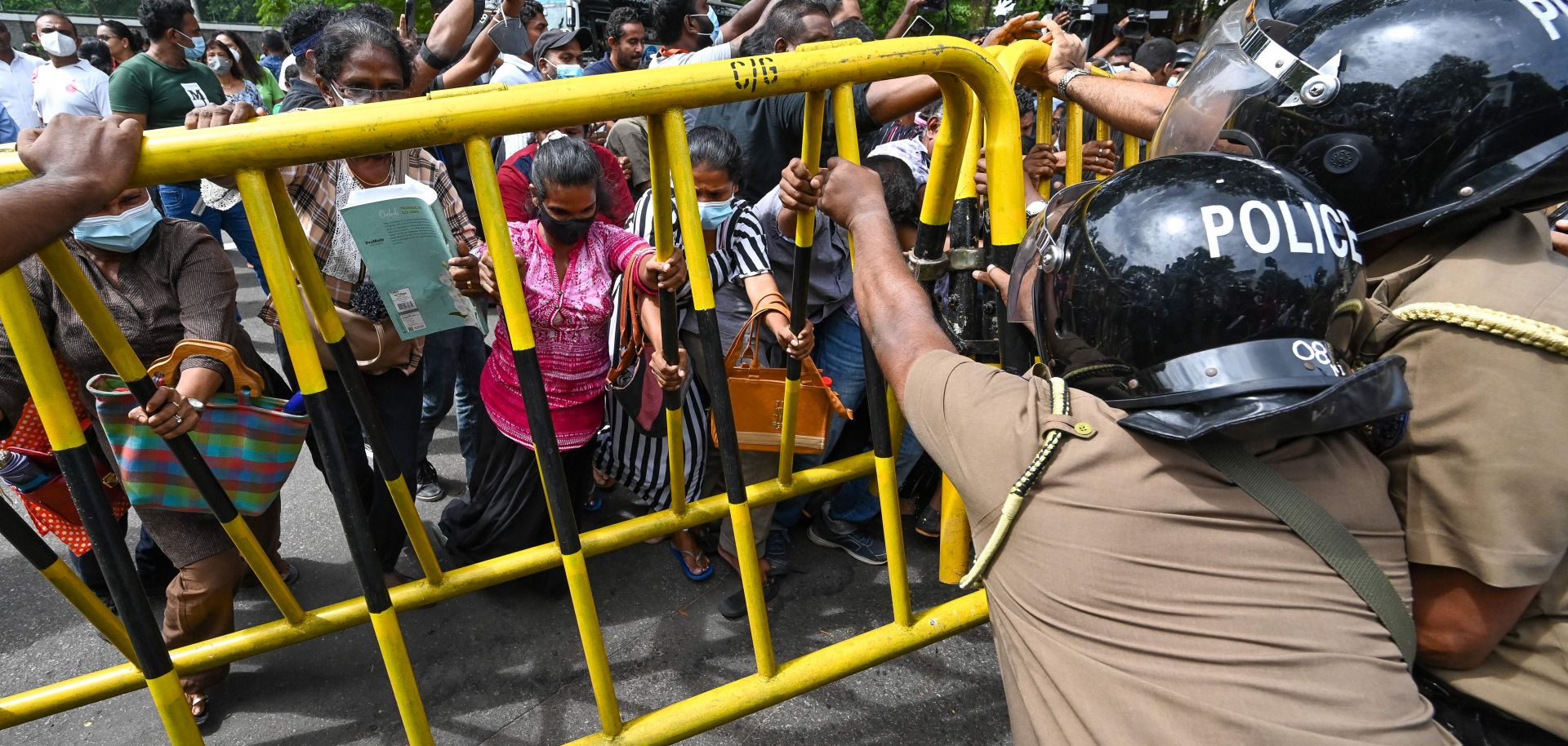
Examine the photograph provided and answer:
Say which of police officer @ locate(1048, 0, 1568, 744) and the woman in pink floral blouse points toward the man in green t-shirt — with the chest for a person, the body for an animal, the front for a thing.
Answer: the police officer

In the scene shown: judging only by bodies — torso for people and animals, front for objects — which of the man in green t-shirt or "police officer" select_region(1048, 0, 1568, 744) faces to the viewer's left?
the police officer

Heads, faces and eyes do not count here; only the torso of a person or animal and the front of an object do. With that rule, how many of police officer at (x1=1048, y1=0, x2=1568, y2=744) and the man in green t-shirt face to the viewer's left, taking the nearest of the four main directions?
1

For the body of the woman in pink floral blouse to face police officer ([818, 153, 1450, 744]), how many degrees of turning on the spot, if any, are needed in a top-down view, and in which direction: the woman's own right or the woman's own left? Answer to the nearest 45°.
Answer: approximately 45° to the woman's own left

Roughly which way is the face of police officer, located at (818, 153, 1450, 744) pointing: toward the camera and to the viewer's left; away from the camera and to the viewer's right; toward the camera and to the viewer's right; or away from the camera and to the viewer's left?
away from the camera and to the viewer's left

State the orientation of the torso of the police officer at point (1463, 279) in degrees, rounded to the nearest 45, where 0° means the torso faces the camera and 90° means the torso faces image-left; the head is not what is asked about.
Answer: approximately 90°

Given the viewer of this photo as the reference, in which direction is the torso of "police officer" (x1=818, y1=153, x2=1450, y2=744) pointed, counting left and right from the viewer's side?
facing away from the viewer and to the left of the viewer

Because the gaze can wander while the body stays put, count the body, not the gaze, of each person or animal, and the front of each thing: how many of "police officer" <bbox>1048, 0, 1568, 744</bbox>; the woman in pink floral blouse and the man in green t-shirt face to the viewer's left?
1

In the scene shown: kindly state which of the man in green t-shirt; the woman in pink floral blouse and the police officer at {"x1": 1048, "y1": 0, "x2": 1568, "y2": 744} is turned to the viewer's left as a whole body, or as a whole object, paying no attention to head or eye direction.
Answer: the police officer

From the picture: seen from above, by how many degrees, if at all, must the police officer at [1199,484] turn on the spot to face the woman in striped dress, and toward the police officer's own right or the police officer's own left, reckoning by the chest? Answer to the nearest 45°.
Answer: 0° — they already face them

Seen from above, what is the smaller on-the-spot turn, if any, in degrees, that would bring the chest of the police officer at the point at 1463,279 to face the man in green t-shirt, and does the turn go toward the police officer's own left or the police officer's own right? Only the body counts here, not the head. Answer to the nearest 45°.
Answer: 0° — they already face them

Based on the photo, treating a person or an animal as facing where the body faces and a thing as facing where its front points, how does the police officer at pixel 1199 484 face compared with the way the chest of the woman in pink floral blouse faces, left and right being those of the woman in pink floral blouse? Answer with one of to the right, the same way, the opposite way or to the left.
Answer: the opposite way

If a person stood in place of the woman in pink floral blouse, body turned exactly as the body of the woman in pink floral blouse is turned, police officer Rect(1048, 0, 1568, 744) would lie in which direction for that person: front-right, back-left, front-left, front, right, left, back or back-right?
front-left

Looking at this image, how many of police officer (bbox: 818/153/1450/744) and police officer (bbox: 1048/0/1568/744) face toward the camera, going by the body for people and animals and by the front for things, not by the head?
0

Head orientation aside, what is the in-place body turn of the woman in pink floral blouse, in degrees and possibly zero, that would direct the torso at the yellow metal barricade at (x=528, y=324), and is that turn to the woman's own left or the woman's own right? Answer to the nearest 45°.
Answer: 0° — they already face it

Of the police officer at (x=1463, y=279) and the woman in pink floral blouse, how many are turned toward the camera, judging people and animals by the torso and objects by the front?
1

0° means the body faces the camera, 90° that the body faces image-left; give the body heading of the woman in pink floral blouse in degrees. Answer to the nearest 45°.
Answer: approximately 0°
